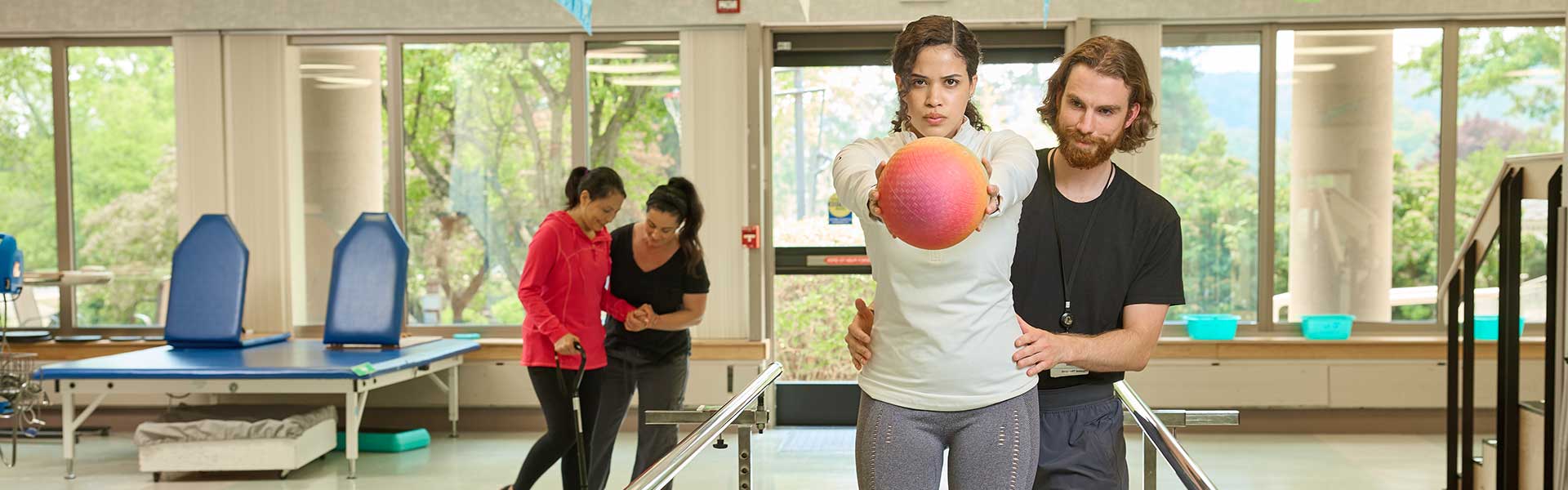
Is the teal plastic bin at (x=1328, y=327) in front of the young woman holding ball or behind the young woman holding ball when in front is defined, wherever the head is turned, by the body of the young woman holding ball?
behind

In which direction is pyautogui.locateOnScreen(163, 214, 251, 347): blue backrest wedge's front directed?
toward the camera

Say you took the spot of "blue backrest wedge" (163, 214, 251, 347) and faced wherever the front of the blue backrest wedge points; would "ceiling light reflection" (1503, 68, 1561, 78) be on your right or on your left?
on your left

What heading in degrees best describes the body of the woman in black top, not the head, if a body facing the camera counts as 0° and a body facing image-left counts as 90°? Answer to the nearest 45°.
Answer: approximately 45°

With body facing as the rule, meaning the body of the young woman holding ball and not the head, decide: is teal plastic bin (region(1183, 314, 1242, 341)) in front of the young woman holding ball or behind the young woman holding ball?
behind

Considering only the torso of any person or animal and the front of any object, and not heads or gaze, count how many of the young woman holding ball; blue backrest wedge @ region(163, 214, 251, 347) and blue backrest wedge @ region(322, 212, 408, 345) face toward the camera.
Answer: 3

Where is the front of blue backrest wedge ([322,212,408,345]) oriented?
toward the camera

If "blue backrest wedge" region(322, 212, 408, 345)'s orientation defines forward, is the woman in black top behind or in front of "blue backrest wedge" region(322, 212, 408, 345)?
in front
